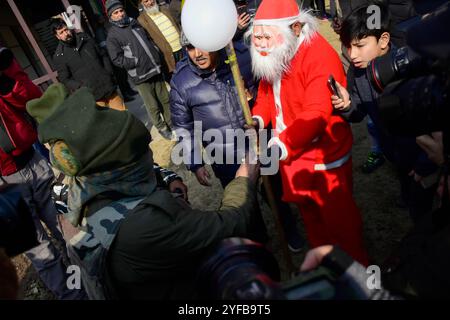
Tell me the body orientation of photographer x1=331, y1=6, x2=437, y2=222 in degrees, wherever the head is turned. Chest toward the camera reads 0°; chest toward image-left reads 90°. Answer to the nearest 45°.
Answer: approximately 45°

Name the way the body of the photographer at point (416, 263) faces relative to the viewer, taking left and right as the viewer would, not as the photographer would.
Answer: facing to the left of the viewer

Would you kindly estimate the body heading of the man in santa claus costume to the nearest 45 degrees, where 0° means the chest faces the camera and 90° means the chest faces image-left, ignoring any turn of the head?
approximately 45°

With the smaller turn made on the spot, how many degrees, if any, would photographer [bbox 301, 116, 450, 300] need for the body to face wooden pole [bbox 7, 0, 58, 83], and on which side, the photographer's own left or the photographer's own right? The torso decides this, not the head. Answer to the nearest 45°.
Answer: approximately 45° to the photographer's own right
